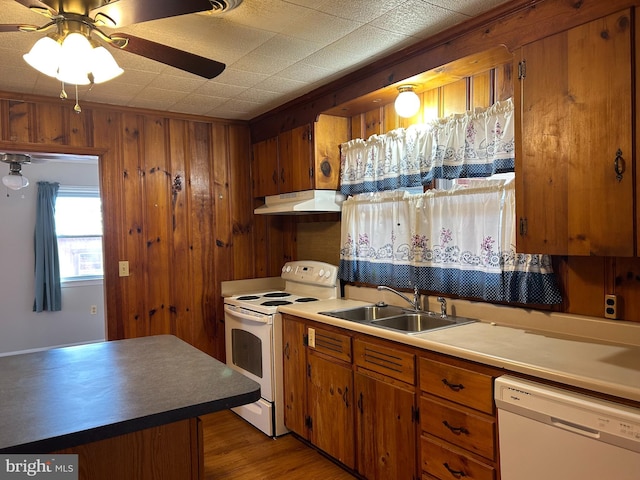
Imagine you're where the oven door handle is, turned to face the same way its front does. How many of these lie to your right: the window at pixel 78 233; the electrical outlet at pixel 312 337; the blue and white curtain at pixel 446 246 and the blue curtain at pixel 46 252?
2

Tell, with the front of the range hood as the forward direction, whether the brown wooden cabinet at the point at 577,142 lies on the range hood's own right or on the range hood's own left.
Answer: on the range hood's own left

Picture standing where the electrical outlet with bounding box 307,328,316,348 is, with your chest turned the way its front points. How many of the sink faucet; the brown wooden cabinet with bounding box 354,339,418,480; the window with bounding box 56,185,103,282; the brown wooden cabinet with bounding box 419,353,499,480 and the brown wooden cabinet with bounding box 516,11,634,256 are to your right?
1

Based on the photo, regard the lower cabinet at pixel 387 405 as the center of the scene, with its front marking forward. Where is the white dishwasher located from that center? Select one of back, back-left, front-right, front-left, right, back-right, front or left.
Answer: left

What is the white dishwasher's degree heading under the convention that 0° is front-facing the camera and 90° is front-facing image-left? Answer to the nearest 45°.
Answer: approximately 45°

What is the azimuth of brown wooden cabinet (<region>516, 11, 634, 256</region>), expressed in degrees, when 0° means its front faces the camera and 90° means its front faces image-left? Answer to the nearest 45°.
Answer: approximately 45°

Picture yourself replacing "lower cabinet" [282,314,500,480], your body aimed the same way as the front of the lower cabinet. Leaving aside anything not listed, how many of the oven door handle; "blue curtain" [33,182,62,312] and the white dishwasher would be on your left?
1

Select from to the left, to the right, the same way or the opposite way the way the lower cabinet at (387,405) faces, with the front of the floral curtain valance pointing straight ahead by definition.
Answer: the same way

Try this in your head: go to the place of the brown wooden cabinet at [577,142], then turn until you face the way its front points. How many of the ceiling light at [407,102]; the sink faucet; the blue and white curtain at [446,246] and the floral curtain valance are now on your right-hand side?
4

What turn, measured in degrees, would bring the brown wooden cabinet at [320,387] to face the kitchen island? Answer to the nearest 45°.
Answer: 0° — it already faces it

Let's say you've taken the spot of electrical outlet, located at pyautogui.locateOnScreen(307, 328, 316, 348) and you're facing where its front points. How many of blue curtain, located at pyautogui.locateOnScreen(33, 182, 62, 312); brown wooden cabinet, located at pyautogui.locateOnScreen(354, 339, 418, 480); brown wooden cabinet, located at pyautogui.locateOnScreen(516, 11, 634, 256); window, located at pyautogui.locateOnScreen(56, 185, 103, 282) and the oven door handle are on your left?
2

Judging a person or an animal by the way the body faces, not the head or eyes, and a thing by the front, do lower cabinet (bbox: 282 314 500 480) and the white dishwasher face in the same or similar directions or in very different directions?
same or similar directions

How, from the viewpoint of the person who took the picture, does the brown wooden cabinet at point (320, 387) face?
facing the viewer and to the left of the viewer

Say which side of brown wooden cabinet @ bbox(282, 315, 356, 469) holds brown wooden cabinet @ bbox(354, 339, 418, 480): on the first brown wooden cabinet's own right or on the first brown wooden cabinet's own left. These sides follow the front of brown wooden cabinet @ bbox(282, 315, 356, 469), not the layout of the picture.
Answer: on the first brown wooden cabinet's own left

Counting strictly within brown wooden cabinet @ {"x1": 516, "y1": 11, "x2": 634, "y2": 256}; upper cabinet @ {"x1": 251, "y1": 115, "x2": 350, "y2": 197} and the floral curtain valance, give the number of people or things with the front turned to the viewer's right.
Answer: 0
